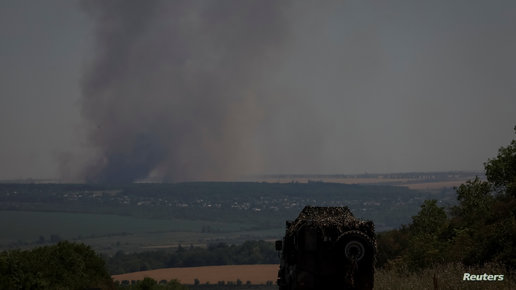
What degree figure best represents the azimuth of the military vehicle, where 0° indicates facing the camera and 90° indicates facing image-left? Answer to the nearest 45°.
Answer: approximately 180°
